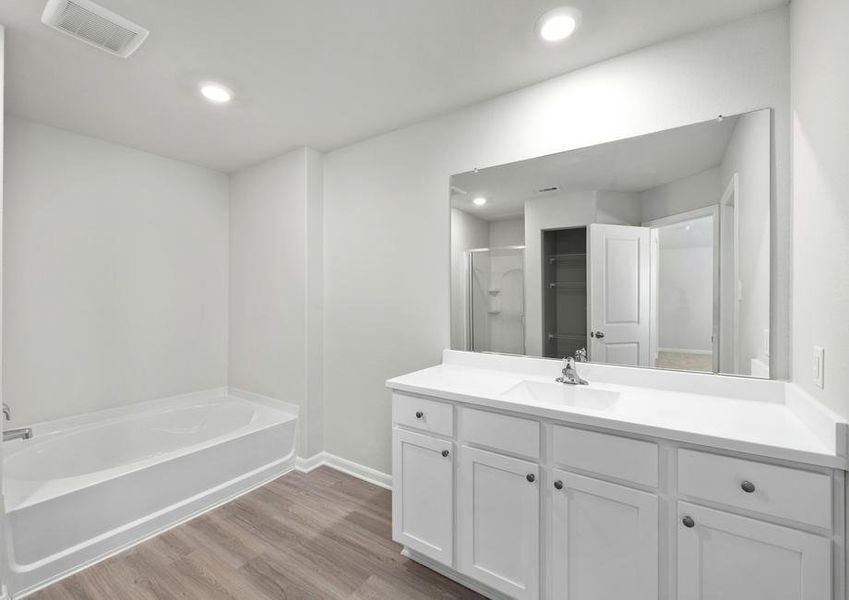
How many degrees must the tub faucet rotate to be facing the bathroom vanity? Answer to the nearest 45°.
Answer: approximately 45° to its right

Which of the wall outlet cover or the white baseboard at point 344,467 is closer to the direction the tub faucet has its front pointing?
the white baseboard

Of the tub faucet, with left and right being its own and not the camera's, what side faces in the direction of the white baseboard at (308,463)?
front

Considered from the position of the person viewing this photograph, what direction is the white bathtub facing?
facing the viewer and to the right of the viewer

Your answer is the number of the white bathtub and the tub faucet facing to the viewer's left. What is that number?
0

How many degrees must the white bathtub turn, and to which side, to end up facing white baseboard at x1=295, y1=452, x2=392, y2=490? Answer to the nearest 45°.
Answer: approximately 45° to its left

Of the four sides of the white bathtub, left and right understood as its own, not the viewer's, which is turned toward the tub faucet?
right

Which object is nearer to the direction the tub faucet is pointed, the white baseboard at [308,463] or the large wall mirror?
the white baseboard

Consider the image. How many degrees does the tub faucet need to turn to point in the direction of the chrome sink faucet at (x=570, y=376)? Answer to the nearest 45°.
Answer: approximately 45° to its right

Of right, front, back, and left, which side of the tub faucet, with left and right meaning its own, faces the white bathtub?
front

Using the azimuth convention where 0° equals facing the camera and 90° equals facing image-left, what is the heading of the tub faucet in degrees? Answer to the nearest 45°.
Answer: approximately 270°
